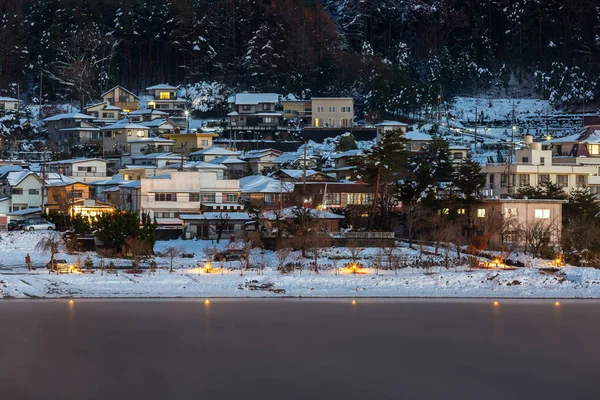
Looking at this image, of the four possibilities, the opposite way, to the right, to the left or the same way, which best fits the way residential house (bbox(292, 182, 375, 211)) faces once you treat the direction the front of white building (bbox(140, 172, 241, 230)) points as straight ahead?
the same way

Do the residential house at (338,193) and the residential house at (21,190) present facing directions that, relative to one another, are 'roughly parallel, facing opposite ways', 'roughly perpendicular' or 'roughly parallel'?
roughly parallel

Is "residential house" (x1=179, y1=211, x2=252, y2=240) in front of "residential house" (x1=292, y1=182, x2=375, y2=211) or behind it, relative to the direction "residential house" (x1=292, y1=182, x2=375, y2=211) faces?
in front

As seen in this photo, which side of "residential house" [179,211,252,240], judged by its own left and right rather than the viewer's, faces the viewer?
front

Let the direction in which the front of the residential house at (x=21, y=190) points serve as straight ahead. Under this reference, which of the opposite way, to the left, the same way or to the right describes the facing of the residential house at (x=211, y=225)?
the same way

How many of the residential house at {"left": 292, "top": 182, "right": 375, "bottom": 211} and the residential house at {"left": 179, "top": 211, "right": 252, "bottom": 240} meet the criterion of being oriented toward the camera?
2

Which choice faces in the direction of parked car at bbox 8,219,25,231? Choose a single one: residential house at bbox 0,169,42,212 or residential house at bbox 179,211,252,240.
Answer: residential house at bbox 0,169,42,212

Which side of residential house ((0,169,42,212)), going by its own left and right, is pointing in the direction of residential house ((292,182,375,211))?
left

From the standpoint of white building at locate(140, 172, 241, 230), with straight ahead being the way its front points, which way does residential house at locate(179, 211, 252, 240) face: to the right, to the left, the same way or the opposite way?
the same way

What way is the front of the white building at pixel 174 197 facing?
toward the camera

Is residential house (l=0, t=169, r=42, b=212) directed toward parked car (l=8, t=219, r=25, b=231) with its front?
yes

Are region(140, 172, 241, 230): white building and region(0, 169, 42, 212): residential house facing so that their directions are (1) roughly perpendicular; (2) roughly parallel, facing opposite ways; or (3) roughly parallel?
roughly parallel

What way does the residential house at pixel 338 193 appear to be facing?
toward the camera
